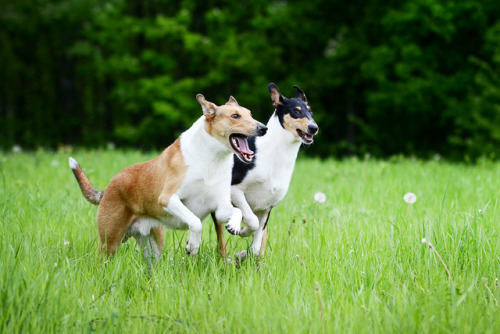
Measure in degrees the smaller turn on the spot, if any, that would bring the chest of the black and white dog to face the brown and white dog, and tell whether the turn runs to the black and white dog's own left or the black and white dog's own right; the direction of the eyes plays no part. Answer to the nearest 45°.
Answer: approximately 90° to the black and white dog's own right

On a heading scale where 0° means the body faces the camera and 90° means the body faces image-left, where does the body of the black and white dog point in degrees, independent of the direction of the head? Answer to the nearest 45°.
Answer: approximately 315°
